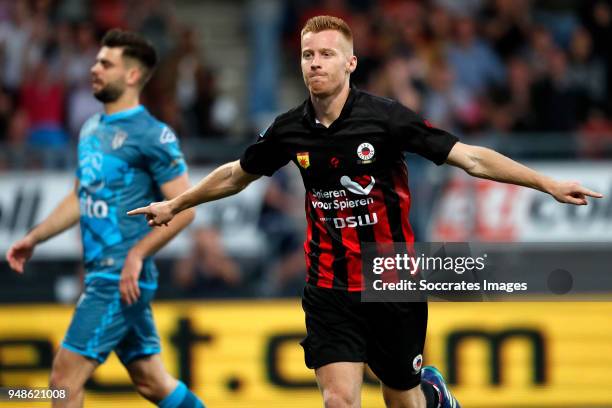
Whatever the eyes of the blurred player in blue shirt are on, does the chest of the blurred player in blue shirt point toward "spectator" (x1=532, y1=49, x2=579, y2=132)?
no

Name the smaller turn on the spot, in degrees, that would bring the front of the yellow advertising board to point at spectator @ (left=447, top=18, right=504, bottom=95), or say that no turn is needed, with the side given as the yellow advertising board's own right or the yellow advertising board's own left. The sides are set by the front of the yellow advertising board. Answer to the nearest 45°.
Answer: approximately 135° to the yellow advertising board's own left

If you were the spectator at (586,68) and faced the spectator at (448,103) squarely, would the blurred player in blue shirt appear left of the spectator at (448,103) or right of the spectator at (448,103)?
left

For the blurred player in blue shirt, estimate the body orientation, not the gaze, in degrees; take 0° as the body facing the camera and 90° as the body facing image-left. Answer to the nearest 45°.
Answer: approximately 45°

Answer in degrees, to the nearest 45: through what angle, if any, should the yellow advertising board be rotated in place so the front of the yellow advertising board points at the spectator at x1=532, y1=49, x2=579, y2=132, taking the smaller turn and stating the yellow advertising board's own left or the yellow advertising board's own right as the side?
approximately 135° to the yellow advertising board's own left

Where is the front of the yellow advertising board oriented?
toward the camera

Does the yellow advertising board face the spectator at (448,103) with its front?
no

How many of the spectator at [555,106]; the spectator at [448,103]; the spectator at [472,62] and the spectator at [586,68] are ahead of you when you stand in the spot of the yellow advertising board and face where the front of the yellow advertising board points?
0

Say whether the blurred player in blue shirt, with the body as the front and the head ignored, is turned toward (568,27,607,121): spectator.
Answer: no

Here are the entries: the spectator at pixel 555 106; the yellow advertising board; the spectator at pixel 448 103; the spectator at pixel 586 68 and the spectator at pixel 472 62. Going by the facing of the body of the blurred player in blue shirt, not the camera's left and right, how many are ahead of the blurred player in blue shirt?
0

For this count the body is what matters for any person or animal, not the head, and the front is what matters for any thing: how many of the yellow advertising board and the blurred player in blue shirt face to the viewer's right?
0

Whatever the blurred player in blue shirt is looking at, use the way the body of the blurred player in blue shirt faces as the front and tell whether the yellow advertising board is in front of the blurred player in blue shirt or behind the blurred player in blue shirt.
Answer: behind
